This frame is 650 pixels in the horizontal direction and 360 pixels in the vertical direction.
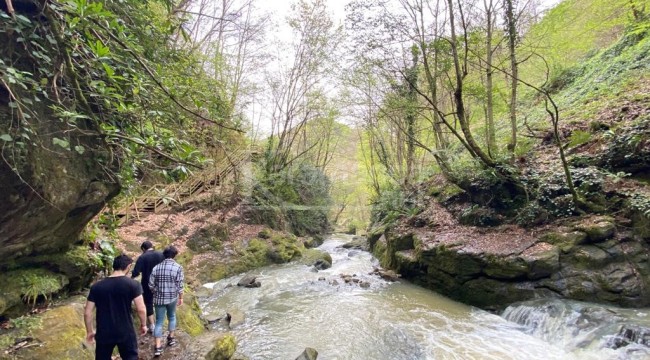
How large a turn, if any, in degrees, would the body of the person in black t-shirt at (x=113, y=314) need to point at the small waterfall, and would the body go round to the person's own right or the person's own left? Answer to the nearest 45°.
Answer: approximately 90° to the person's own right

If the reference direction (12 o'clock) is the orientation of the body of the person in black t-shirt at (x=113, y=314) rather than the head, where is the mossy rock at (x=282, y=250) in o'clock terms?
The mossy rock is roughly at 1 o'clock from the person in black t-shirt.

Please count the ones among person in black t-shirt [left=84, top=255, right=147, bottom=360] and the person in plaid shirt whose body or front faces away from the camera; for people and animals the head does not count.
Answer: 2

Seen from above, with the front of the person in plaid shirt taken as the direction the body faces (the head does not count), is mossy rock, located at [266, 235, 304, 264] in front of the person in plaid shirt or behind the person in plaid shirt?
in front

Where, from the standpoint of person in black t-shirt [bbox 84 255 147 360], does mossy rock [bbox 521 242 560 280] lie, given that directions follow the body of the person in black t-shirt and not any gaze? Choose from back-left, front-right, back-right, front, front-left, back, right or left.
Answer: right

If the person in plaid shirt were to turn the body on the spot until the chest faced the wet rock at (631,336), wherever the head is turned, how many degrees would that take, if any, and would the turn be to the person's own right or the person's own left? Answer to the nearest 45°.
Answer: approximately 135° to the person's own right

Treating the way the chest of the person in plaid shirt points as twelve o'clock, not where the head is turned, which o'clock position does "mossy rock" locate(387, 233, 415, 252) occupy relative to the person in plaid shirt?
The mossy rock is roughly at 2 o'clock from the person in plaid shirt.

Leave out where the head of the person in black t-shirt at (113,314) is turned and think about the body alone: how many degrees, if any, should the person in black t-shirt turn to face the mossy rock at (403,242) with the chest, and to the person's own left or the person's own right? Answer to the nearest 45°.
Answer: approximately 45° to the person's own right

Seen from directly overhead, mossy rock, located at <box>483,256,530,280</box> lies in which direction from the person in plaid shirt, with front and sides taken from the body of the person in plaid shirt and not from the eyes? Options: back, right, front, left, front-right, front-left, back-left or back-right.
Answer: right

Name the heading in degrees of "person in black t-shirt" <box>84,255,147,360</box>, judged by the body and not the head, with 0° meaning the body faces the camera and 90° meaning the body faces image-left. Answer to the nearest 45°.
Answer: approximately 180°

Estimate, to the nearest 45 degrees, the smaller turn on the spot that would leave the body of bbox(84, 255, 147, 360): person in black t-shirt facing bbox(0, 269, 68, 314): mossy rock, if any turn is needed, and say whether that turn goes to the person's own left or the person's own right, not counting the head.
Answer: approximately 45° to the person's own left

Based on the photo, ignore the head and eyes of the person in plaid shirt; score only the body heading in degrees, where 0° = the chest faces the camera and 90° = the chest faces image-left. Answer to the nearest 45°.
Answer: approximately 180°

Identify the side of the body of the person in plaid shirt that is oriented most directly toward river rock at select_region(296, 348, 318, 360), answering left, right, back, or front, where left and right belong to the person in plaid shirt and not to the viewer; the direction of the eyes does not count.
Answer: right

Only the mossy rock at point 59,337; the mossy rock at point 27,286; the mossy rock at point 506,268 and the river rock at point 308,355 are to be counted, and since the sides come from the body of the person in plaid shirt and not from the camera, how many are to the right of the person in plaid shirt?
2

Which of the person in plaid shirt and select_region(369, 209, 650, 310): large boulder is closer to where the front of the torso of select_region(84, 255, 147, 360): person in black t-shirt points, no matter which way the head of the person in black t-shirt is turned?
the person in plaid shirt
